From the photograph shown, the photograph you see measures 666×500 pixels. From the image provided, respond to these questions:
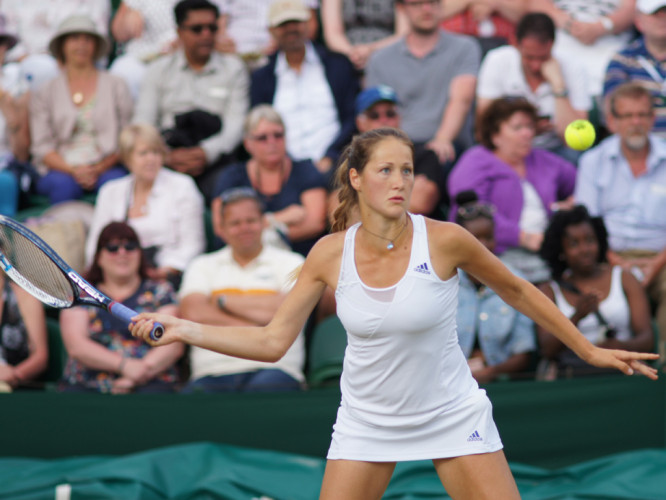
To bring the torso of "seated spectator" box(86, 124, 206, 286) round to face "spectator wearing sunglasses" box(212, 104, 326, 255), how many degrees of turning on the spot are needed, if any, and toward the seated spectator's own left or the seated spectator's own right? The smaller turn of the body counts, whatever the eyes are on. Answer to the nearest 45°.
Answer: approximately 90° to the seated spectator's own left

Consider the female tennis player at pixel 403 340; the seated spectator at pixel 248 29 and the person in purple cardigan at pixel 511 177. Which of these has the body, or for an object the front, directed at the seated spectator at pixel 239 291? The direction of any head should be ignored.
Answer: the seated spectator at pixel 248 29

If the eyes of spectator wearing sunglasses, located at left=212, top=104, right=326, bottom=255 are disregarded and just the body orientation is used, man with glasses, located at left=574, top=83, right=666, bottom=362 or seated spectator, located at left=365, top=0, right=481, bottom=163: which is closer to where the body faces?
the man with glasses

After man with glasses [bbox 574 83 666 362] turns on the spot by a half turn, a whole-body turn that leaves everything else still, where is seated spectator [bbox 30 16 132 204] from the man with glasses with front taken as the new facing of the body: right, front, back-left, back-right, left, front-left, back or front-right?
left

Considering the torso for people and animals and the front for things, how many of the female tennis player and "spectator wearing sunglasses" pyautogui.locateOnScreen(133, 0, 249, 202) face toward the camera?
2

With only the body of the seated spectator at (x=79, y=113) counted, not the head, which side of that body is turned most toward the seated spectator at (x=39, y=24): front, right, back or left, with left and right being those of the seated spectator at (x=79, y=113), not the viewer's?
back

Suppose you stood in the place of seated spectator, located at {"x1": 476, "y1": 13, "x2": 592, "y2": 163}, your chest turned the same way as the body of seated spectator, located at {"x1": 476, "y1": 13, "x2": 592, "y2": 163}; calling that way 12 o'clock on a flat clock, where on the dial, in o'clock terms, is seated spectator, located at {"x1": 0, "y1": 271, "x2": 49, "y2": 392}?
seated spectator, located at {"x1": 0, "y1": 271, "x2": 49, "y2": 392} is roughly at 2 o'clock from seated spectator, located at {"x1": 476, "y1": 13, "x2": 592, "y2": 163}.
